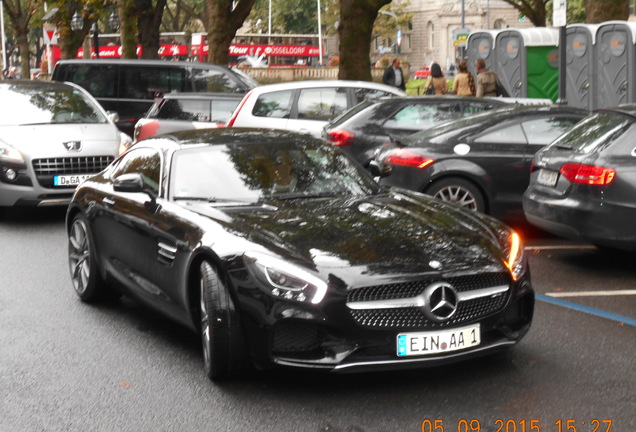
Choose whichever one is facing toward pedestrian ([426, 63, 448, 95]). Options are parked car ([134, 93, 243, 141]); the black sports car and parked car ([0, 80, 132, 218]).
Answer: parked car ([134, 93, 243, 141])

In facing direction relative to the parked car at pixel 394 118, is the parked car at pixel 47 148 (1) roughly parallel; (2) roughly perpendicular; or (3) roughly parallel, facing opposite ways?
roughly perpendicular

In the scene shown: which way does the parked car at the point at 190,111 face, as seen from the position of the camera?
facing away from the viewer and to the right of the viewer

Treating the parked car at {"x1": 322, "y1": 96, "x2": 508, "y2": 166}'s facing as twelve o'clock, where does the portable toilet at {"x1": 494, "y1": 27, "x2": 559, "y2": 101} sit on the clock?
The portable toilet is roughly at 11 o'clock from the parked car.

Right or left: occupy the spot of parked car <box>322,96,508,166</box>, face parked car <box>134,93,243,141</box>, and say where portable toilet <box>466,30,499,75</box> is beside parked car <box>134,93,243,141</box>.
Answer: right

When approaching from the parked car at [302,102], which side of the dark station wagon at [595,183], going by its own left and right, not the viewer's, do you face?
left

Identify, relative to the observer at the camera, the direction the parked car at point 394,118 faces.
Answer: facing away from the viewer and to the right of the viewer

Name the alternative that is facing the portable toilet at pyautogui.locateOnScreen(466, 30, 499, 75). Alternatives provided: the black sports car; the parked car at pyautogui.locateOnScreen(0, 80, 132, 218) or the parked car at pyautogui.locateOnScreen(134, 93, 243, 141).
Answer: the parked car at pyautogui.locateOnScreen(134, 93, 243, 141)

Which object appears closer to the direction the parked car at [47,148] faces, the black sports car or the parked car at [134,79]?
the black sports car

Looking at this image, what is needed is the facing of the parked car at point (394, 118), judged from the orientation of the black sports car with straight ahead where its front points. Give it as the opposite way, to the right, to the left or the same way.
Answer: to the left

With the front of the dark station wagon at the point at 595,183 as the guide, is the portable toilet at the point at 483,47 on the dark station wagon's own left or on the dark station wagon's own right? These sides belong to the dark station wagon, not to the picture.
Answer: on the dark station wagon's own left
